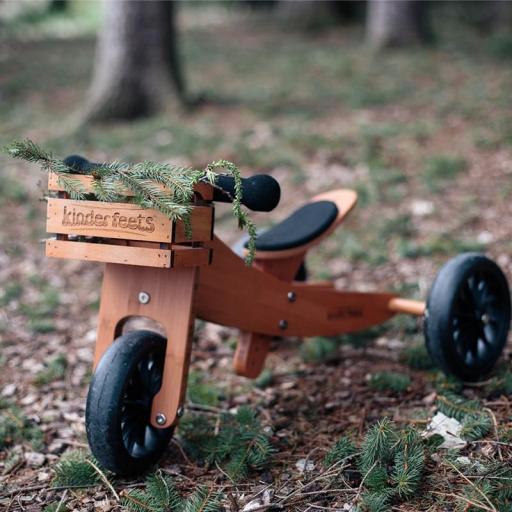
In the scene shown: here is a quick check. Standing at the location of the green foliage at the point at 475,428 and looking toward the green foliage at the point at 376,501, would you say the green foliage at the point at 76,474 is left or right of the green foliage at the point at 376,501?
right

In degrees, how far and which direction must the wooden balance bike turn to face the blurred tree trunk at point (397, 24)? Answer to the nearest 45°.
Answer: approximately 135° to its right

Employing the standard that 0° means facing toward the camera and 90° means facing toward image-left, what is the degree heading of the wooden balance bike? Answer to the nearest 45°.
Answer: approximately 45°

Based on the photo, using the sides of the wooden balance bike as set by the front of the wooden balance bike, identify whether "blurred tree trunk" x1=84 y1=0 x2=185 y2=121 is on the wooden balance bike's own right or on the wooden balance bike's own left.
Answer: on the wooden balance bike's own right

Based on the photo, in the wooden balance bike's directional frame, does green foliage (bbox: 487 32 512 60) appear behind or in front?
behind

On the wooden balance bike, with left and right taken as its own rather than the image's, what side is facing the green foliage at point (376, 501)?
left
